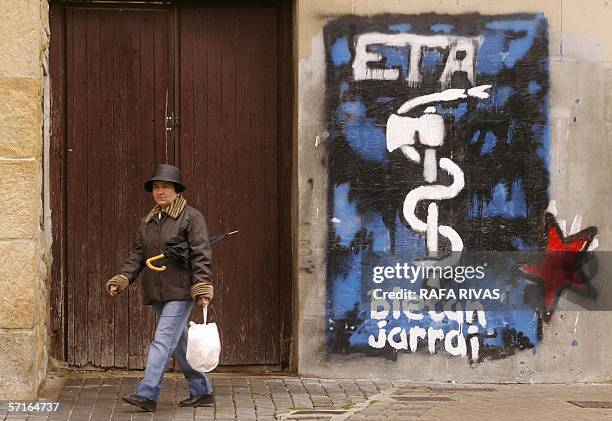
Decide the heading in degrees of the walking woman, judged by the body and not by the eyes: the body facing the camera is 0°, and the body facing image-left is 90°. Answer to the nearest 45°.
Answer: approximately 45°

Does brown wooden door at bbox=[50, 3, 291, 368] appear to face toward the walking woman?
yes

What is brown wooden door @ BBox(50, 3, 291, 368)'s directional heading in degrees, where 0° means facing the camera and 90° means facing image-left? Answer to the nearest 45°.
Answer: approximately 0°

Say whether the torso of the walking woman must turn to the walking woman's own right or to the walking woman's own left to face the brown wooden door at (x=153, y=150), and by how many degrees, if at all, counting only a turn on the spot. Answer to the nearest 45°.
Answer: approximately 135° to the walking woman's own right
